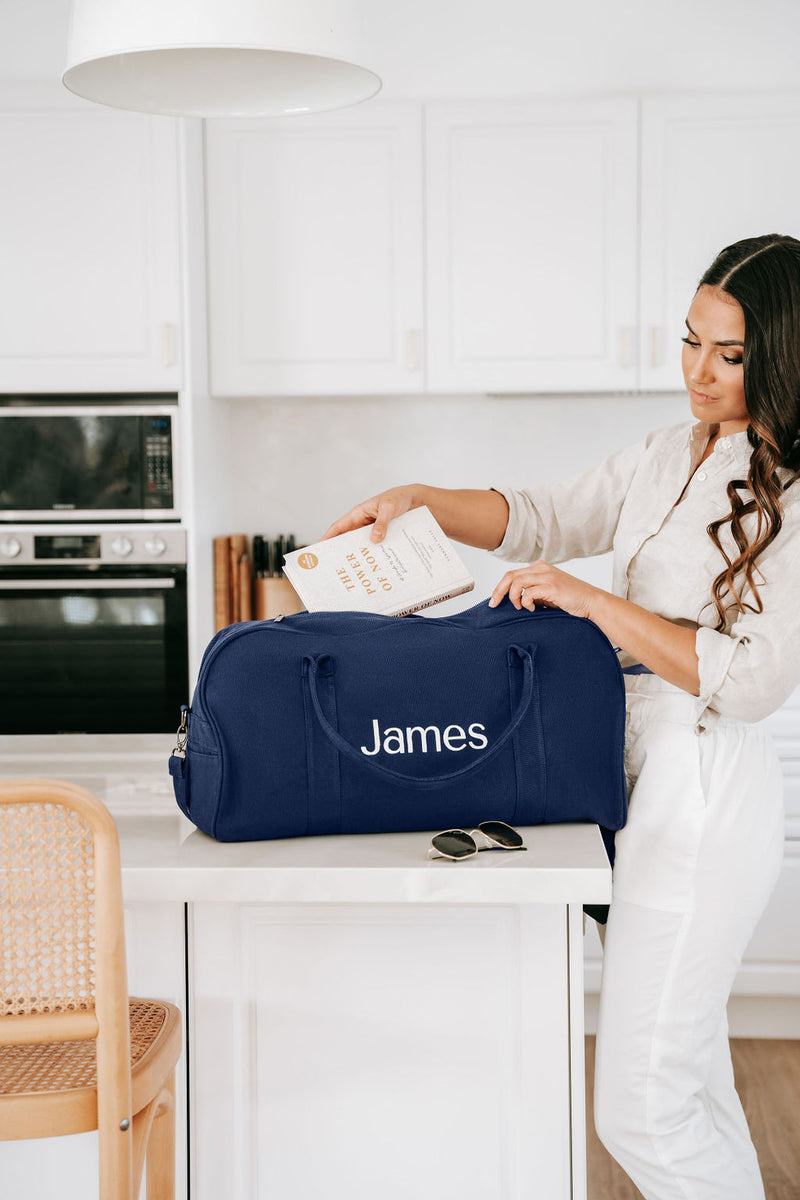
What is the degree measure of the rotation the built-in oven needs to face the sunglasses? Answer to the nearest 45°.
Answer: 0° — it already faces it

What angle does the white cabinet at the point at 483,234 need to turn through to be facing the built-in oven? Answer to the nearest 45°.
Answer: approximately 90° to its right

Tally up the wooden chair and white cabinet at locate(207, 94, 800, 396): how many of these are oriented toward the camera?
1

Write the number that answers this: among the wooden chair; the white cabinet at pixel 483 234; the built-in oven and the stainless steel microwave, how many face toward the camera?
3

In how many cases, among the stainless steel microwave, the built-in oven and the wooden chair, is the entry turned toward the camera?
2
